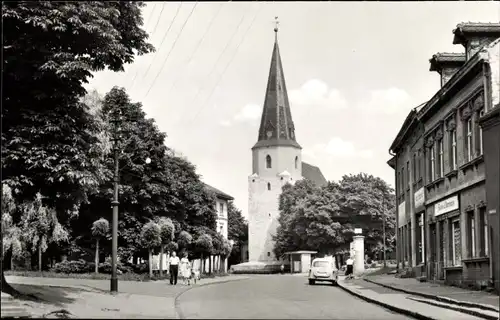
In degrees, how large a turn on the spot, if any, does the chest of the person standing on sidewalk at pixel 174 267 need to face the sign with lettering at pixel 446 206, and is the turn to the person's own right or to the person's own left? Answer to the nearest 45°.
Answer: approximately 45° to the person's own left

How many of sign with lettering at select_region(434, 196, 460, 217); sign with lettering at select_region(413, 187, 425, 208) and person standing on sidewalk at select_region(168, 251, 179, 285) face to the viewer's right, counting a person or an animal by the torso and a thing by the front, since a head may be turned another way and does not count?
0

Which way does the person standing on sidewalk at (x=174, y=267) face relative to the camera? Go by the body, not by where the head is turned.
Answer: toward the camera

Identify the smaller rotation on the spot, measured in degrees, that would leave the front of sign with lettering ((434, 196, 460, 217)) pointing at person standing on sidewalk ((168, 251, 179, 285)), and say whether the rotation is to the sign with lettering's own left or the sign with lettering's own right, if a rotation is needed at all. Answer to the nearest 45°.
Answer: approximately 45° to the sign with lettering's own right

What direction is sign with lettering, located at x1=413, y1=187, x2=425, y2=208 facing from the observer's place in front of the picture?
facing the viewer and to the left of the viewer

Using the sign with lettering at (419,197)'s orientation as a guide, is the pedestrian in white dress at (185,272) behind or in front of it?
in front

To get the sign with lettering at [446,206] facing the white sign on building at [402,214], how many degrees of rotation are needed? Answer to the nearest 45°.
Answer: approximately 135° to its right

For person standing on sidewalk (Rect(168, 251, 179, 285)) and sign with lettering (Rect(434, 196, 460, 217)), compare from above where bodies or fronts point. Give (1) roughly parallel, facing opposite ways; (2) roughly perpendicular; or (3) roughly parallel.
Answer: roughly perpendicular

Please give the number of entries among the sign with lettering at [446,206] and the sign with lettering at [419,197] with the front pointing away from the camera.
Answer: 0

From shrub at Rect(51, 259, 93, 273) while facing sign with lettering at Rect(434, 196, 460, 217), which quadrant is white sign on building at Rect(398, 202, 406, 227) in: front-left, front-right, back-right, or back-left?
front-left

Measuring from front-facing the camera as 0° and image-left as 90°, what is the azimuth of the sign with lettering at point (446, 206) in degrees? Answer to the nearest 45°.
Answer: approximately 45°

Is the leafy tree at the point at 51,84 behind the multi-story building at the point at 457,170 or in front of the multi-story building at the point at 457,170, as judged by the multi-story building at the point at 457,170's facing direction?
in front
